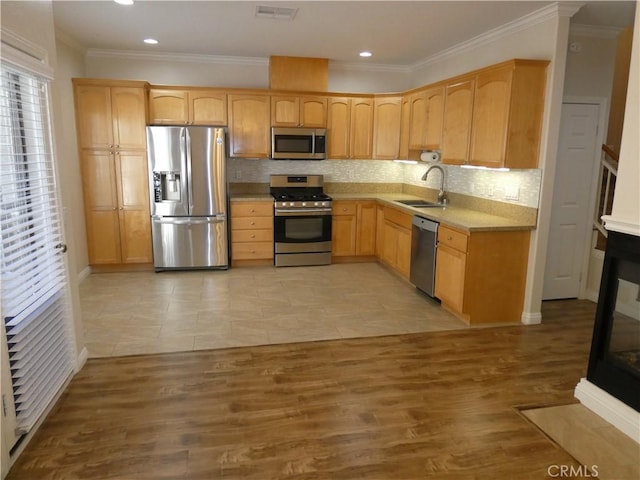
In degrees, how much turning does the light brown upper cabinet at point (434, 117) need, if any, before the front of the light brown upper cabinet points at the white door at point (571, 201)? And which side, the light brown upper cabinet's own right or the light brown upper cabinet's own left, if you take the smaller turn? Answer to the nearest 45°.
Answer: approximately 135° to the light brown upper cabinet's own left

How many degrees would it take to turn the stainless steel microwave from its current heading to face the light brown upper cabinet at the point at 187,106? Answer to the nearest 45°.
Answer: approximately 90° to its right

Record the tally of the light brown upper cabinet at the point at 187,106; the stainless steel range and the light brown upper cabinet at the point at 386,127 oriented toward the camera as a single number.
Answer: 3

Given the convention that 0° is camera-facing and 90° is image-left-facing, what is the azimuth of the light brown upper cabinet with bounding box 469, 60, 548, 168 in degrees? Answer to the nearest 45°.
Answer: approximately 45°

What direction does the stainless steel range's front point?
toward the camera

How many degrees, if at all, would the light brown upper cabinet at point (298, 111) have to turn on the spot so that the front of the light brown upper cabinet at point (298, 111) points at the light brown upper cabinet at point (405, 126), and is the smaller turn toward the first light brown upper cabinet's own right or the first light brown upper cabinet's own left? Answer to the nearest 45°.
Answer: approximately 90° to the first light brown upper cabinet's own left

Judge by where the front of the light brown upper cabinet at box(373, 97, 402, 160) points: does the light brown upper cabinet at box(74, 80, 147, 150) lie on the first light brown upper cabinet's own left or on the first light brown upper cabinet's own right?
on the first light brown upper cabinet's own right

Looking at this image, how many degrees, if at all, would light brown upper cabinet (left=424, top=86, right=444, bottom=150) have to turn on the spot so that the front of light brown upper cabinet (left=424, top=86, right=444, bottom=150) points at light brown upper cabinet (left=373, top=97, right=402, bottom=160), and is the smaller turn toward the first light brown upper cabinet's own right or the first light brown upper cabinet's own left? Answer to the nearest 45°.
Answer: approximately 90° to the first light brown upper cabinet's own right

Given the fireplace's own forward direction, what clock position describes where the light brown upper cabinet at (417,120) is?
The light brown upper cabinet is roughly at 3 o'clock from the fireplace.

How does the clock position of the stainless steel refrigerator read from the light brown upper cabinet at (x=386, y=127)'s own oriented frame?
The stainless steel refrigerator is roughly at 2 o'clock from the light brown upper cabinet.

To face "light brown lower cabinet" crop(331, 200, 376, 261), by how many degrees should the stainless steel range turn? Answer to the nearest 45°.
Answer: approximately 90° to its left

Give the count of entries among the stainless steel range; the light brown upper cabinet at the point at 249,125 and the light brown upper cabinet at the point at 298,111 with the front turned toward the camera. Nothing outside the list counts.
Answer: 3

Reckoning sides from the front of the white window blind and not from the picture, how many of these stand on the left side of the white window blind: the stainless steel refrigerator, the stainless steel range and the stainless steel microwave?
3

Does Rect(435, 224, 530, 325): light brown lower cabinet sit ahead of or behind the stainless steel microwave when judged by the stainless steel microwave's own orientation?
ahead

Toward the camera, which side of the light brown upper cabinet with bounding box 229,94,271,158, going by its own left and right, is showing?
front

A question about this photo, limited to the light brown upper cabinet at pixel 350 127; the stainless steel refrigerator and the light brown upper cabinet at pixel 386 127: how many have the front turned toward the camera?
3
